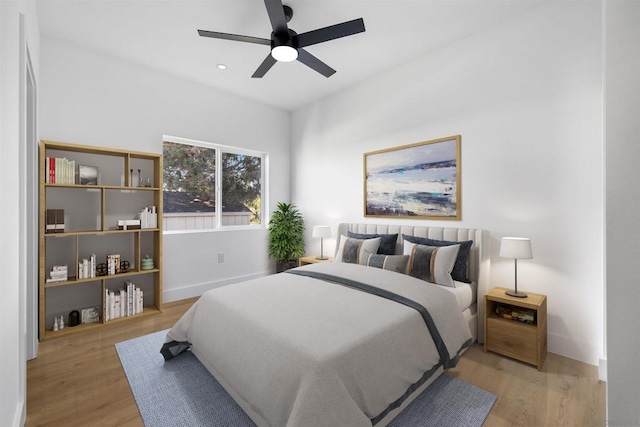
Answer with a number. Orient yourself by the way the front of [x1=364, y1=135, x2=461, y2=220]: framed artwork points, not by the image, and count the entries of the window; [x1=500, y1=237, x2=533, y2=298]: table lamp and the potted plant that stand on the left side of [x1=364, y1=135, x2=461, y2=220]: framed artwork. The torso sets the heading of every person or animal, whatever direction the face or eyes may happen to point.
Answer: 1

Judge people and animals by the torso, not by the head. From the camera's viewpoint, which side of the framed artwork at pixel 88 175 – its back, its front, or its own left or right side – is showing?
front

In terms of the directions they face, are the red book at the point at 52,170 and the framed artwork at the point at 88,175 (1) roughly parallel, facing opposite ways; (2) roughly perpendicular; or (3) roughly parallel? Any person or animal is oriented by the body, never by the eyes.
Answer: roughly parallel

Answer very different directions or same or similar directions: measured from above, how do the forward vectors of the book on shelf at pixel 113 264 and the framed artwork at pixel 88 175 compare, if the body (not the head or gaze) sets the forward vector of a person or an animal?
same or similar directions

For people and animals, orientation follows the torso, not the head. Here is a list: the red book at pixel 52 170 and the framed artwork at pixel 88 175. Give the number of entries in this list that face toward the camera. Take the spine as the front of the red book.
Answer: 2

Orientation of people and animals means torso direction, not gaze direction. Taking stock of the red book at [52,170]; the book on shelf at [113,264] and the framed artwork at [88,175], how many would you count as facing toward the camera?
3
